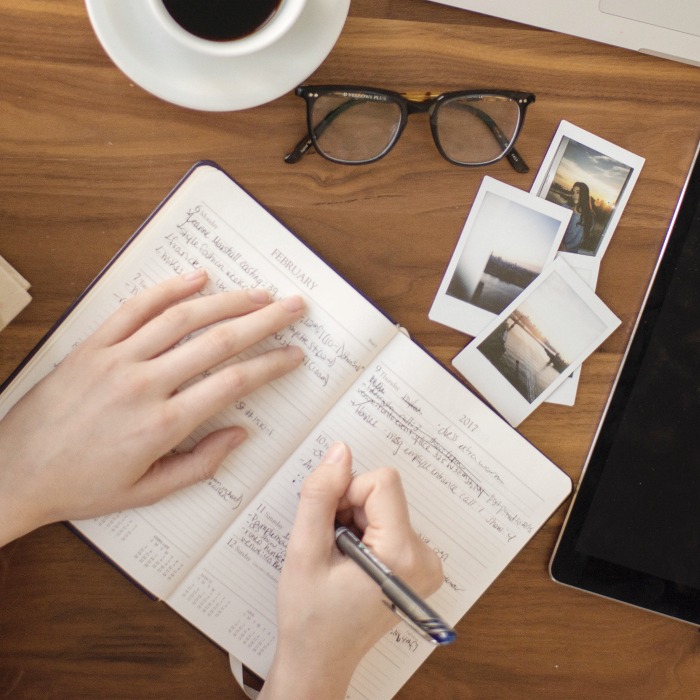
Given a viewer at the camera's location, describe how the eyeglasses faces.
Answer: facing the viewer

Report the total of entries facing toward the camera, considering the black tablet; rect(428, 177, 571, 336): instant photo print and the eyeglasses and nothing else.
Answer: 3

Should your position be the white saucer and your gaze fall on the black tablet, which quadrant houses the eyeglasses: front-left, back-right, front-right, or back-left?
front-left

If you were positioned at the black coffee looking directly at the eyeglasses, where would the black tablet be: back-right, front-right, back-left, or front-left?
front-right

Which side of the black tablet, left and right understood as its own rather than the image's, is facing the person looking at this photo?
front

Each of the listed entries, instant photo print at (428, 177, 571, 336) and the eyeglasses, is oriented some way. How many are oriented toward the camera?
2
